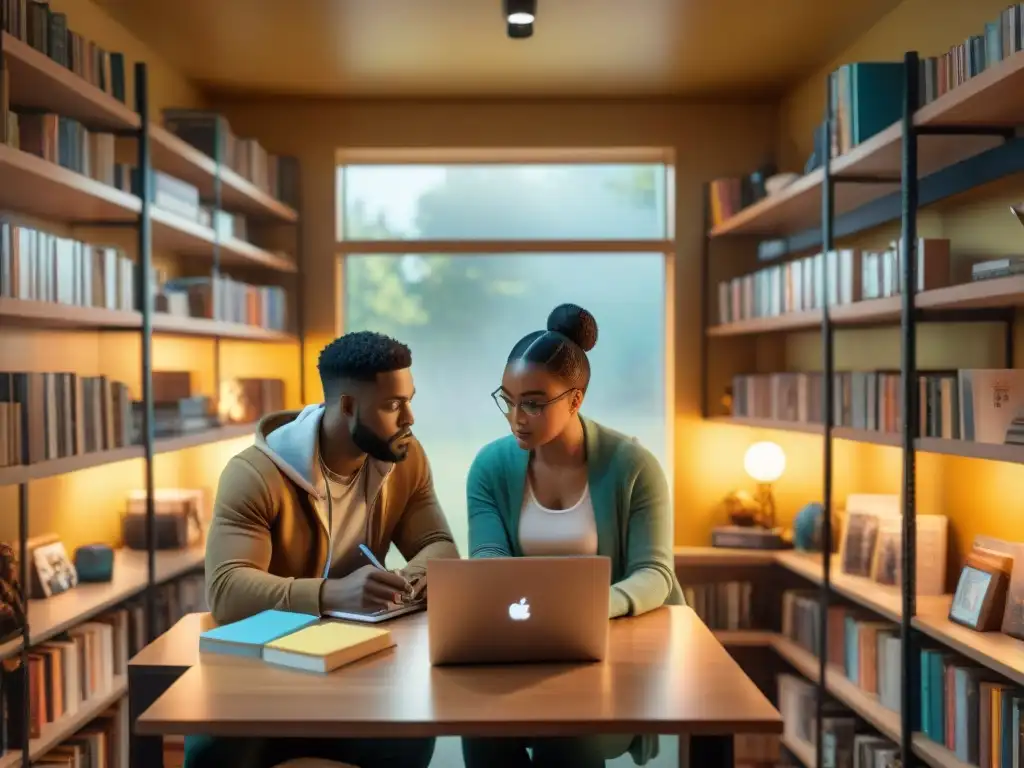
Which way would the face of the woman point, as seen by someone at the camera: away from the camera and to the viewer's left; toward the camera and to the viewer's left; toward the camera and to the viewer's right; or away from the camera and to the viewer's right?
toward the camera and to the viewer's left

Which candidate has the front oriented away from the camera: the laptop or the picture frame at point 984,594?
the laptop

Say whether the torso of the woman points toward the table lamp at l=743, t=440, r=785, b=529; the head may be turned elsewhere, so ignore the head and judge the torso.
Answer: no

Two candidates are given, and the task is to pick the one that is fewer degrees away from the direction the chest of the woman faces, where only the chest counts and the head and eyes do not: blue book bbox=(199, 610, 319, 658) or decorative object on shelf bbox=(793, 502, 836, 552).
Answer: the blue book

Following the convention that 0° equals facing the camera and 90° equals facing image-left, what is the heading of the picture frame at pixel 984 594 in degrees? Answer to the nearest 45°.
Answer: approximately 45°

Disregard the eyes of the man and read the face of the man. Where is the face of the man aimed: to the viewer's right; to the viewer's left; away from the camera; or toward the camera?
to the viewer's right

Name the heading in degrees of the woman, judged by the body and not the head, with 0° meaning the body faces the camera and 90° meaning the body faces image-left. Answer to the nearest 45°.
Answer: approximately 45°

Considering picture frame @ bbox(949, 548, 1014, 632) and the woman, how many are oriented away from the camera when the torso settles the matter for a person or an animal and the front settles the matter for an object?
0

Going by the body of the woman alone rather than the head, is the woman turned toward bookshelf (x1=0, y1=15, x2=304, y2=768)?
no

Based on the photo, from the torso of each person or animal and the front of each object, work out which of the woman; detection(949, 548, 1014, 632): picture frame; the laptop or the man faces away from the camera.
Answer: the laptop

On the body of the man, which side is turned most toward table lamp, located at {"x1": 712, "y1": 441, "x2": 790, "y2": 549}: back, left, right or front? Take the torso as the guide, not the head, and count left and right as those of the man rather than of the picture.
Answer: left

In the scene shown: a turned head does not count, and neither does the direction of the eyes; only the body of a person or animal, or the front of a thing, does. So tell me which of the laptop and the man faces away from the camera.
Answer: the laptop

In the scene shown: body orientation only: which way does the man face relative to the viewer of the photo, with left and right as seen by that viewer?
facing the viewer and to the right of the viewer

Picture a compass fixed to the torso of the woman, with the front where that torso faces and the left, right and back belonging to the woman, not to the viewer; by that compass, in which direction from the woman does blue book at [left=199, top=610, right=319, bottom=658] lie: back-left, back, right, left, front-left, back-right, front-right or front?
front

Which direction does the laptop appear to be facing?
away from the camera

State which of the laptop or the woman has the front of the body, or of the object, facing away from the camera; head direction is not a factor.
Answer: the laptop

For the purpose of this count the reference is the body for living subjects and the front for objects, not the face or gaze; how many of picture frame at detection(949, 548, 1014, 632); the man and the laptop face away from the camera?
1
